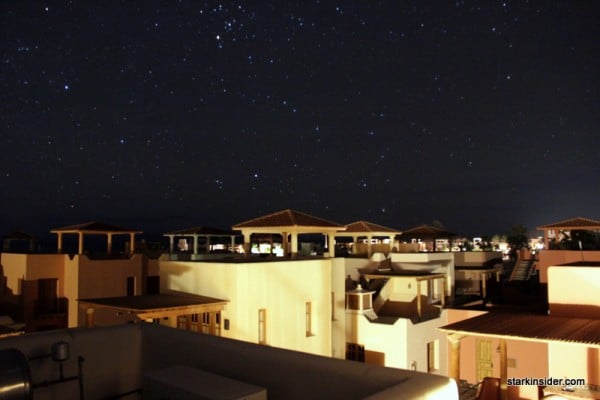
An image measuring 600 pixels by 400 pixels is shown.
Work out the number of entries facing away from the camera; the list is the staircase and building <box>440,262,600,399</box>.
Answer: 0

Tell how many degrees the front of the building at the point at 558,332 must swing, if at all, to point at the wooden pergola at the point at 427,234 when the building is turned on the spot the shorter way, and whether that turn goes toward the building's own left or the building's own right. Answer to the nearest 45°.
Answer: approximately 135° to the building's own right

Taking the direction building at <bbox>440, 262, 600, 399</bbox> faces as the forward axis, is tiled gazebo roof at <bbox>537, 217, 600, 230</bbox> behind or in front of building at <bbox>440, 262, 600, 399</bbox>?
behind

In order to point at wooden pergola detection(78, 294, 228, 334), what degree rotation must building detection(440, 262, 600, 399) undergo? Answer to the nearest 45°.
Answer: approximately 45° to its right

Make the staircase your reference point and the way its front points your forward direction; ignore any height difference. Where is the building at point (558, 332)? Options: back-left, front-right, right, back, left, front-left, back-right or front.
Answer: front-left

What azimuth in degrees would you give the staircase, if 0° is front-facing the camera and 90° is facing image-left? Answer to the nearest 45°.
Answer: approximately 45°

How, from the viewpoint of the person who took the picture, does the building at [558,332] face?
facing the viewer and to the left of the viewer

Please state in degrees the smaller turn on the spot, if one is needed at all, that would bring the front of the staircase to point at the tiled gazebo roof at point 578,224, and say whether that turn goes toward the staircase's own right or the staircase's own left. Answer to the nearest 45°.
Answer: approximately 90° to the staircase's own left

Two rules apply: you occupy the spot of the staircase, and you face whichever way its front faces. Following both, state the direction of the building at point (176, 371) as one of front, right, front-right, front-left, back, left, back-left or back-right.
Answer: front-left

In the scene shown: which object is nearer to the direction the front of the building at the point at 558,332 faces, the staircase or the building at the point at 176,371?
the building

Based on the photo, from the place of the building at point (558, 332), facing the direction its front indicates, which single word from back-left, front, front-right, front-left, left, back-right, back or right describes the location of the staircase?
back-right
